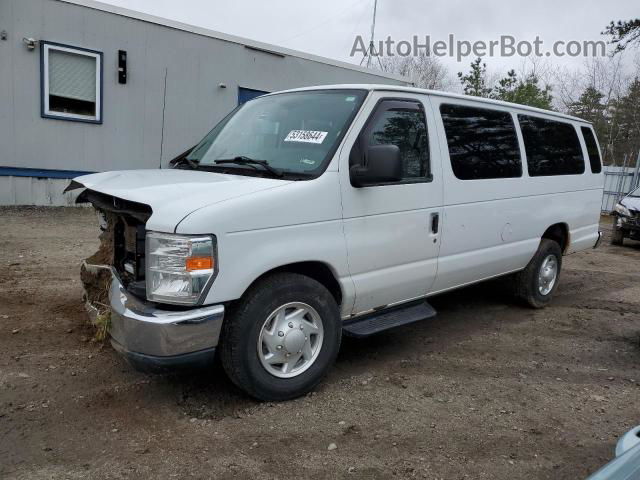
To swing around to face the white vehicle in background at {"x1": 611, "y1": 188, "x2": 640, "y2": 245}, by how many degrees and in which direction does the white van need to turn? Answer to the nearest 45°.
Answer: approximately 180°

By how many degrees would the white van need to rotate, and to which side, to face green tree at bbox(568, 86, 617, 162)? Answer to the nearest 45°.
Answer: approximately 180°

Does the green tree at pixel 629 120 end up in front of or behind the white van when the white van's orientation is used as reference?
behind

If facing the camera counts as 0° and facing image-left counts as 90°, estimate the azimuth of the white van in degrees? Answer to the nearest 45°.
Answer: approximately 45°

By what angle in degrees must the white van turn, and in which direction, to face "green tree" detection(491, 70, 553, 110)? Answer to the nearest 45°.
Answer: approximately 135° to its right

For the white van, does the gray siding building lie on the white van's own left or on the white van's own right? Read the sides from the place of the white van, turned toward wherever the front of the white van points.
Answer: on the white van's own right
